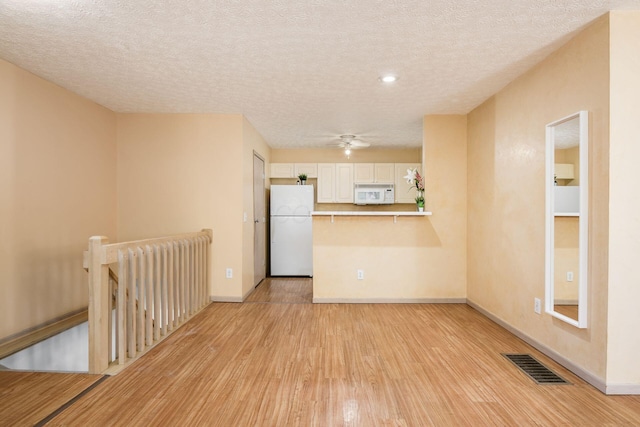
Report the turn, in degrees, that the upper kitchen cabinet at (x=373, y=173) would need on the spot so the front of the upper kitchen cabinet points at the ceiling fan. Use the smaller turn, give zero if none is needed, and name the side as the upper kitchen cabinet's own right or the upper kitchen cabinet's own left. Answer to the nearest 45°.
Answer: approximately 45° to the upper kitchen cabinet's own right

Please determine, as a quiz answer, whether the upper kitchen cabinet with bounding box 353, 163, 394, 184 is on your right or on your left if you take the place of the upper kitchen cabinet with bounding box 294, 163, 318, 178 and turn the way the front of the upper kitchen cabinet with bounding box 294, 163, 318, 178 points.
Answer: on your left

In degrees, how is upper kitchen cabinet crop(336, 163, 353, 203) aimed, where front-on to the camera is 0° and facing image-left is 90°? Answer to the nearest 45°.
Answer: approximately 0°

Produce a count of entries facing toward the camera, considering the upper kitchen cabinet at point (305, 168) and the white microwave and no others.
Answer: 2

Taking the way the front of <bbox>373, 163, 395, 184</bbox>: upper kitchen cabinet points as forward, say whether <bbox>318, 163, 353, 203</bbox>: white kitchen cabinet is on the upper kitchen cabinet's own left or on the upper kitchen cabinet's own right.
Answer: on the upper kitchen cabinet's own right

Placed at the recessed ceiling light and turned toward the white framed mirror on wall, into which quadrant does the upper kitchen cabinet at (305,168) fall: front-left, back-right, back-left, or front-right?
back-left

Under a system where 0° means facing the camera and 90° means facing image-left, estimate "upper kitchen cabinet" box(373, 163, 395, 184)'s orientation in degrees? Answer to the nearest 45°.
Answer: approximately 0°

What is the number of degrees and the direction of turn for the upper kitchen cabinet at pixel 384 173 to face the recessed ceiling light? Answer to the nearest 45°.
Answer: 0° — it already faces it
